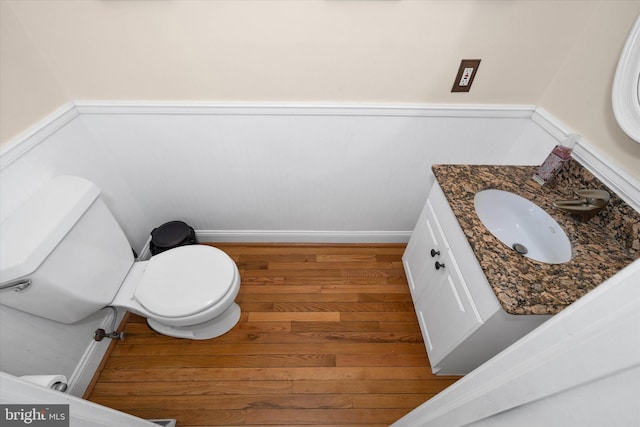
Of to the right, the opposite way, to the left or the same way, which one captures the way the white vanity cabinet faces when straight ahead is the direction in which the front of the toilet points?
the opposite way

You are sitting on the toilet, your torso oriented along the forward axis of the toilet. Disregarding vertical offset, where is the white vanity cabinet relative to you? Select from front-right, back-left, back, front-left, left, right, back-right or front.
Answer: front

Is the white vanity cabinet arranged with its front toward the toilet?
yes

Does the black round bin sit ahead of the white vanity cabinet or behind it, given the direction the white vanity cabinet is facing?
ahead

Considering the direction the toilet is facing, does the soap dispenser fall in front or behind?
in front

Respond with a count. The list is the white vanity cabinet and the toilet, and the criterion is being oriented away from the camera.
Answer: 0

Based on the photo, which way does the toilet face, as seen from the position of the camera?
facing the viewer and to the right of the viewer

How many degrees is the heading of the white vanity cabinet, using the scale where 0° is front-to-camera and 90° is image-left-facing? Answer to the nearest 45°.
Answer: approximately 45°
